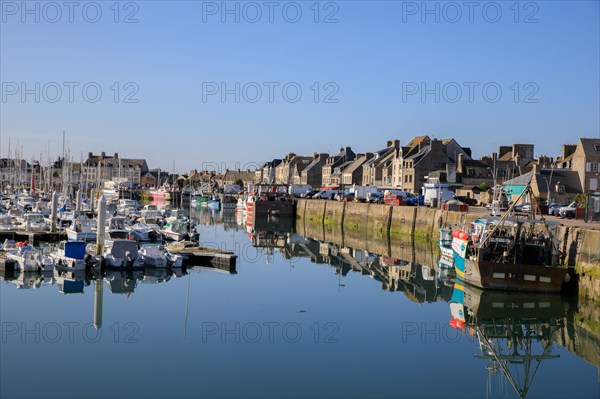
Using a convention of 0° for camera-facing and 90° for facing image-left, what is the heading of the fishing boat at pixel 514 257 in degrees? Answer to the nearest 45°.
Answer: approximately 135°

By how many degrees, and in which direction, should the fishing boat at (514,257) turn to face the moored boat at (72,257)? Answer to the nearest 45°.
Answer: approximately 45° to its left
